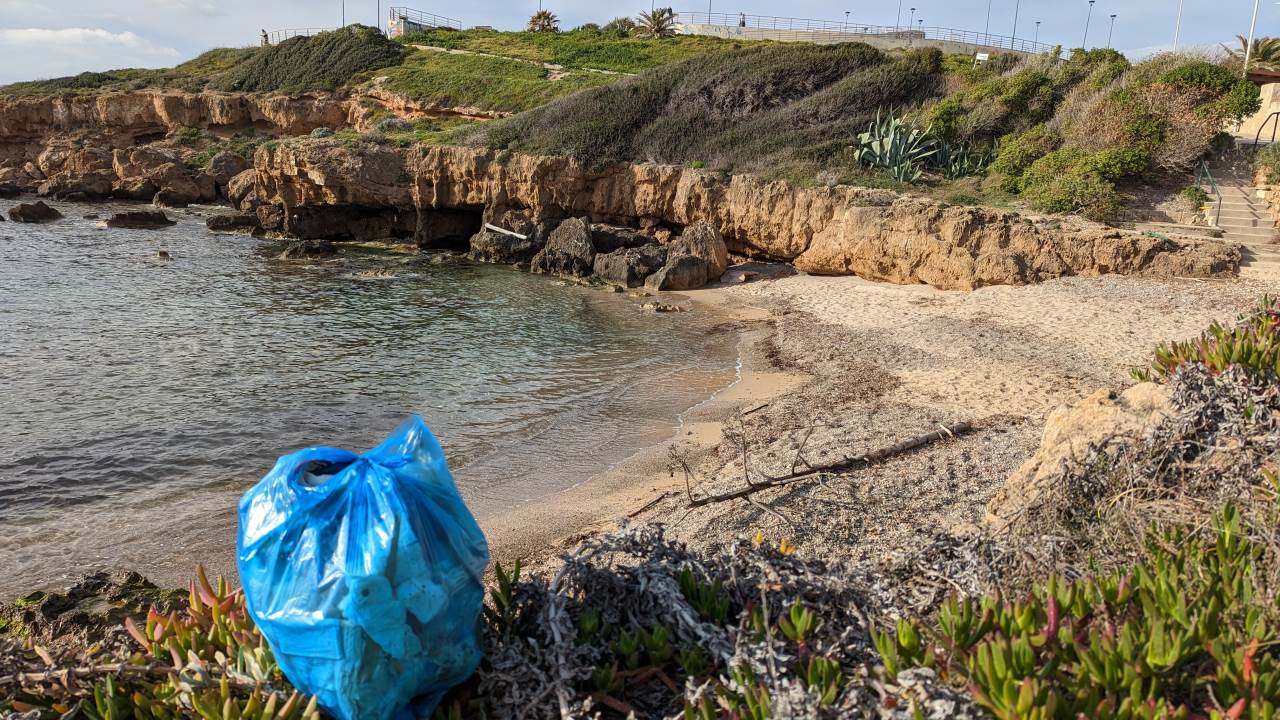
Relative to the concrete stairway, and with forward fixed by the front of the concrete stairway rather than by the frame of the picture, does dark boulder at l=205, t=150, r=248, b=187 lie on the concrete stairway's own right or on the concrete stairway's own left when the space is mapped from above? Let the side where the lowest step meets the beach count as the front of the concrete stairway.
on the concrete stairway's own right

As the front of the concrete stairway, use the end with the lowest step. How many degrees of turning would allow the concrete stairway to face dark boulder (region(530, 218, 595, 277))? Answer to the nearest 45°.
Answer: approximately 90° to its right

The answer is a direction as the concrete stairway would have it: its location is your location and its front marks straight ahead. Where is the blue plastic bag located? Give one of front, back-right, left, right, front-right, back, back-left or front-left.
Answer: front

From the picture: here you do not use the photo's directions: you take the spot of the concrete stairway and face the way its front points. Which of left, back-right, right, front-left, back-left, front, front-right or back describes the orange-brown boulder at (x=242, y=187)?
right

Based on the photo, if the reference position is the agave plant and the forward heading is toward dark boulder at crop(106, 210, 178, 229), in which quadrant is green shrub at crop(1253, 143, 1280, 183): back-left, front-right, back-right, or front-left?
back-left

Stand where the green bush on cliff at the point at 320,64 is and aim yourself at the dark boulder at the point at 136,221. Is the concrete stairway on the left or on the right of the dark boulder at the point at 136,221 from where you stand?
left

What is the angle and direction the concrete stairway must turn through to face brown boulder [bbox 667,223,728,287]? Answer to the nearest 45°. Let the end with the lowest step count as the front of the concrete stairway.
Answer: approximately 90° to its right

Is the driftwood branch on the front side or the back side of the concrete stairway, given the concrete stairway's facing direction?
on the front side

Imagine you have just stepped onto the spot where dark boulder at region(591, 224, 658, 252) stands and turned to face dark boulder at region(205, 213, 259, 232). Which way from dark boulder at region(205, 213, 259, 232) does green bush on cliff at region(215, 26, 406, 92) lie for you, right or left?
right

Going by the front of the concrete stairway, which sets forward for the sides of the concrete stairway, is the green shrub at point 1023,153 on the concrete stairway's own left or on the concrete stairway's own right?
on the concrete stairway's own right

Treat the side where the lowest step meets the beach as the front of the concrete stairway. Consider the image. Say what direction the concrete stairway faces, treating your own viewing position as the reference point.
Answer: facing the viewer

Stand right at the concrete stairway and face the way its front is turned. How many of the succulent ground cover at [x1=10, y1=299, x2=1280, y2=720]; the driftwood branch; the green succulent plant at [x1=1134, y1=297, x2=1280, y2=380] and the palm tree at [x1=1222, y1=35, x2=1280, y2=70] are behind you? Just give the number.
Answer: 1

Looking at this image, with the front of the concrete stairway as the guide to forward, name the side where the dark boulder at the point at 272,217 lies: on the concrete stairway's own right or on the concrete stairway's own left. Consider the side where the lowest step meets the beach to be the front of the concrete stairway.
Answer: on the concrete stairway's own right

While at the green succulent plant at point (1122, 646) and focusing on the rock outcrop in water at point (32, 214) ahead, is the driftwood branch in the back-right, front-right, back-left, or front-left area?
front-right
